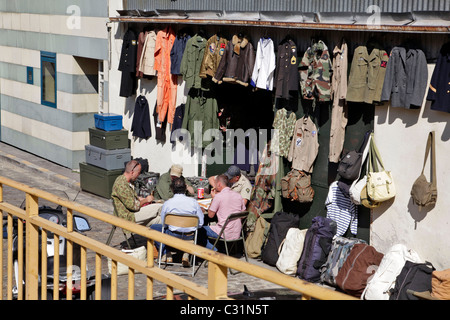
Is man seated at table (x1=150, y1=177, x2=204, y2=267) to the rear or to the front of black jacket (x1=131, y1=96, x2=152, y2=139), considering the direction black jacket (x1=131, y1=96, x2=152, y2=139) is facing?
to the front

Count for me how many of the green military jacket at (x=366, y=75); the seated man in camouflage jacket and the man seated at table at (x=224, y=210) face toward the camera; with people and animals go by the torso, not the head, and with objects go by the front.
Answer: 1

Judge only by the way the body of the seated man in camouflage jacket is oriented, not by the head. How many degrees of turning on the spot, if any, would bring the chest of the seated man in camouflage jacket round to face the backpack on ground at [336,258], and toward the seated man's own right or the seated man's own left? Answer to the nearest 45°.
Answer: approximately 45° to the seated man's own right

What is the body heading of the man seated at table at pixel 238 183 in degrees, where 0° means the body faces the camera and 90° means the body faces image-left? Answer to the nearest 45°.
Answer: approximately 45°

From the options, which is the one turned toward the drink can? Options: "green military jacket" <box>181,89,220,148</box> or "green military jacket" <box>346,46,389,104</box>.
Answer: "green military jacket" <box>181,89,220,148</box>

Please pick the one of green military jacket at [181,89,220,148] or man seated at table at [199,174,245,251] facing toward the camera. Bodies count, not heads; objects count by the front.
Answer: the green military jacket

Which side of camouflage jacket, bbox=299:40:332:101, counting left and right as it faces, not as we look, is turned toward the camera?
front

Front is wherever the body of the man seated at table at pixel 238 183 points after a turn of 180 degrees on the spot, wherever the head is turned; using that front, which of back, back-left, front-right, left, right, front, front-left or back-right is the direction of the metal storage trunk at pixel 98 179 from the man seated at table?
left

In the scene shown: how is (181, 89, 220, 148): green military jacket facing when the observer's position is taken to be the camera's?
facing the viewer

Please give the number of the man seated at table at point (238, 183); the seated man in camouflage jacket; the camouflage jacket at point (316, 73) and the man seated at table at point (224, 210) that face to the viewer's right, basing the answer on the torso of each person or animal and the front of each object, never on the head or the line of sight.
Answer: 1

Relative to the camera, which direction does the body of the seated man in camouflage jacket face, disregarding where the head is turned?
to the viewer's right

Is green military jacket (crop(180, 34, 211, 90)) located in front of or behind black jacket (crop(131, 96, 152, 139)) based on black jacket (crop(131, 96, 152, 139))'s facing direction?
in front

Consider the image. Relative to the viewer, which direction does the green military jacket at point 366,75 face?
toward the camera

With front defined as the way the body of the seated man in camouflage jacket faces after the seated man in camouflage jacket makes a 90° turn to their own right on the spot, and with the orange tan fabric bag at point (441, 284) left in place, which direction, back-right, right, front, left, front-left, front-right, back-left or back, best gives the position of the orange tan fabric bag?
front-left

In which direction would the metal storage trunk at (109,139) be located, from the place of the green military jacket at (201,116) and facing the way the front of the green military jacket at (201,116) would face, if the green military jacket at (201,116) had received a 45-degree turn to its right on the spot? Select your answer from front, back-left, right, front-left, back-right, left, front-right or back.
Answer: right

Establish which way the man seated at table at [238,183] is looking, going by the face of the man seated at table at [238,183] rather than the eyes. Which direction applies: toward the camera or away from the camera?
toward the camera

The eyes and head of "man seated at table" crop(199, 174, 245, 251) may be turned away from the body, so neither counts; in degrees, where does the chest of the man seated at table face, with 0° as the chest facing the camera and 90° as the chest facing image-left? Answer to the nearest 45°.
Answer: approximately 135°

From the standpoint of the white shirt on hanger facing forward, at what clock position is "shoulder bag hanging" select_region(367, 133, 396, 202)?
The shoulder bag hanging is roughly at 9 o'clock from the white shirt on hanger.

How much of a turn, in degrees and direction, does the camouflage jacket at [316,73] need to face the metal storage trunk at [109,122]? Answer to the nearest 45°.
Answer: approximately 135° to its right
